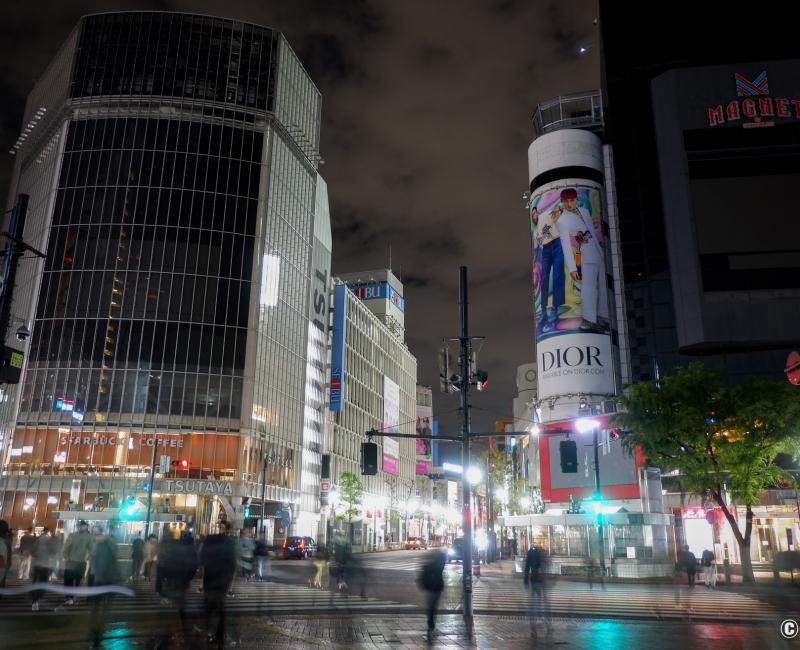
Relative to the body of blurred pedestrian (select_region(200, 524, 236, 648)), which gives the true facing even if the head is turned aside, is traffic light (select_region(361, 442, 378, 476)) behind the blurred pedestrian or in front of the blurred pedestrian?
in front

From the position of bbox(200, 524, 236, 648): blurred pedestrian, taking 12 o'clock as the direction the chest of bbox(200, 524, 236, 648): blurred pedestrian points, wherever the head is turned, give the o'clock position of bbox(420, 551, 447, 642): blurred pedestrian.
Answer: bbox(420, 551, 447, 642): blurred pedestrian is roughly at 2 o'clock from bbox(200, 524, 236, 648): blurred pedestrian.

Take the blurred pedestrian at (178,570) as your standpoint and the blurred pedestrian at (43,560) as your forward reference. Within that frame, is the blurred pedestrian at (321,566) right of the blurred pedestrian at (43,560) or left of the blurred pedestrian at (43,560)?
right

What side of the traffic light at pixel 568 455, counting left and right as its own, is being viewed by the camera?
back

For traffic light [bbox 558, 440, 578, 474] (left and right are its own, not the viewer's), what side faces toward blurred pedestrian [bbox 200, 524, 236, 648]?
back

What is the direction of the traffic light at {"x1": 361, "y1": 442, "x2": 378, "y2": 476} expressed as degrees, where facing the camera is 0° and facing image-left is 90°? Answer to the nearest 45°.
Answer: approximately 180°

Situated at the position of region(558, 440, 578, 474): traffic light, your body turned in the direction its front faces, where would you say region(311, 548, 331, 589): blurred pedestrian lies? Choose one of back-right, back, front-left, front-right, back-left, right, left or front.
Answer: left

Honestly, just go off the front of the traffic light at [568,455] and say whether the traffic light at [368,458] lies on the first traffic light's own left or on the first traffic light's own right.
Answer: on the first traffic light's own left

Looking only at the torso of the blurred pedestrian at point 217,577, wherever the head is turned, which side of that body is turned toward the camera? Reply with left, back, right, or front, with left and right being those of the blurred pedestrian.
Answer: back

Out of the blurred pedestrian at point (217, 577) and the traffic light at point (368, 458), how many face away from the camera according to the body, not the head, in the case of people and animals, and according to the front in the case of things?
2

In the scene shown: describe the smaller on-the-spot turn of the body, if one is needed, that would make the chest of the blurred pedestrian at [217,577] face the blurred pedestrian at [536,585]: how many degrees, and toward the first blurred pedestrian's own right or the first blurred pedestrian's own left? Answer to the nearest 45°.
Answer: approximately 45° to the first blurred pedestrian's own right
